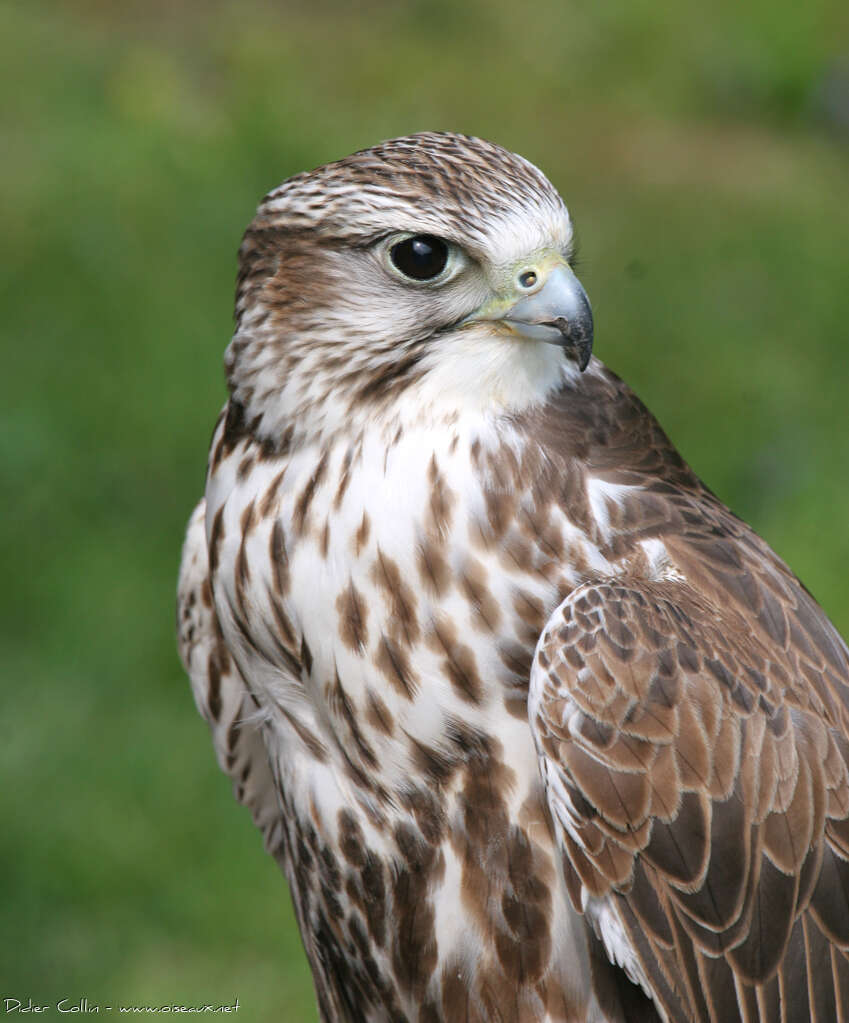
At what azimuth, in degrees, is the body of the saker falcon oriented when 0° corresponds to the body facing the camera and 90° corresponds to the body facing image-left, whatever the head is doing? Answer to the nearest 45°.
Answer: approximately 45°
